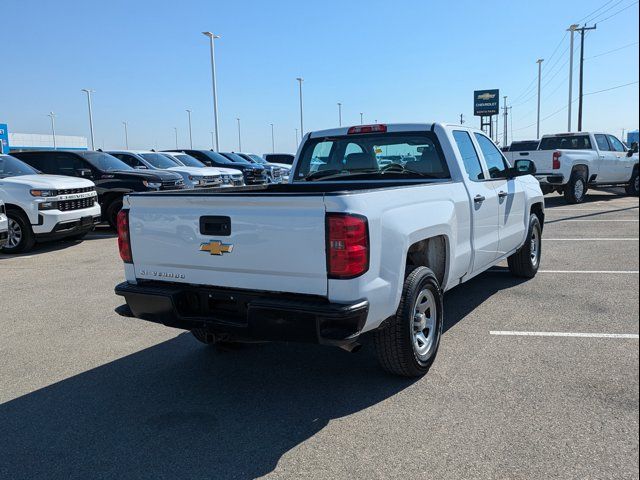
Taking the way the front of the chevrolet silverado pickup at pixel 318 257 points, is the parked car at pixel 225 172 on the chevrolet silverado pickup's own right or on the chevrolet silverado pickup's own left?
on the chevrolet silverado pickup's own left

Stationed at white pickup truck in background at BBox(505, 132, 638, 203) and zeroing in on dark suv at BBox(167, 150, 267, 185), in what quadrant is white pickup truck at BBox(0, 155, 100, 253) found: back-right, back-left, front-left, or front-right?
front-left

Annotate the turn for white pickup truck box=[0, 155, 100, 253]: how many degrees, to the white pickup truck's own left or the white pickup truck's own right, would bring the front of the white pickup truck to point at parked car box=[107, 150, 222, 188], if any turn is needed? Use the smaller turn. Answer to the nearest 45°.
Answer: approximately 90° to the white pickup truck's own left

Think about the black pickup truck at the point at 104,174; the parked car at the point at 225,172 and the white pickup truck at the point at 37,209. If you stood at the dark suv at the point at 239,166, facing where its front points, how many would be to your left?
0

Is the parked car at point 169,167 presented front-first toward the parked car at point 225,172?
no

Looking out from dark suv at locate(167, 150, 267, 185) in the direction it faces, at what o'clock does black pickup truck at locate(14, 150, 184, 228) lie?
black pickup truck at locate(14, 150, 184, 228) is roughly at 2 o'clock from dark suv at locate(167, 150, 267, 185).

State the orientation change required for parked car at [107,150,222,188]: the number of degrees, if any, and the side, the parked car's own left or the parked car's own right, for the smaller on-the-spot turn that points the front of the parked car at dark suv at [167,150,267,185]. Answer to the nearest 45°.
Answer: approximately 90° to the parked car's own left

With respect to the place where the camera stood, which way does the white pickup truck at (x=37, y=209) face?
facing the viewer and to the right of the viewer

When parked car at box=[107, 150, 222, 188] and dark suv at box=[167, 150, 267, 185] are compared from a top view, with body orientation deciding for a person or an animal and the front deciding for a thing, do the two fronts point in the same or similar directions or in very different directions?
same or similar directions

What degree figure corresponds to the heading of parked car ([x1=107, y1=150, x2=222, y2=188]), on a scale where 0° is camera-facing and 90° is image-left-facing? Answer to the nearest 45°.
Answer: approximately 315°

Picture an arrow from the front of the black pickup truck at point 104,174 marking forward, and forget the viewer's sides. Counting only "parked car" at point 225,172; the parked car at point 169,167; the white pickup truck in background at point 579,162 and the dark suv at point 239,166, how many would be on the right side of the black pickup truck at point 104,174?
0

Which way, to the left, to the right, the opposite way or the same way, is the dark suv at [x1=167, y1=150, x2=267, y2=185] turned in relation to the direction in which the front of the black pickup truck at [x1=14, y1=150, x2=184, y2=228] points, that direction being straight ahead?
the same way

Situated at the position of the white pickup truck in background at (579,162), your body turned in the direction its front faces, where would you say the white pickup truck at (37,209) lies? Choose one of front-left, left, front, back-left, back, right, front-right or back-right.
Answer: back

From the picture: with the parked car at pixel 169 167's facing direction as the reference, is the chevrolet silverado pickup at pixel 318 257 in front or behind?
in front

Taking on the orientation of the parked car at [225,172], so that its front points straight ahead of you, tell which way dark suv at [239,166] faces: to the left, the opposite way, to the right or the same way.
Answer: the same way

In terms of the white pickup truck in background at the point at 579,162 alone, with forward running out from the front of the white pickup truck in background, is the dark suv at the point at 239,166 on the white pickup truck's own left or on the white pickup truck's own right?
on the white pickup truck's own left
